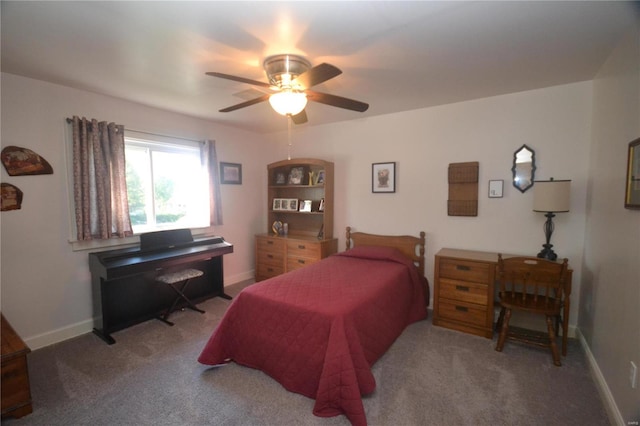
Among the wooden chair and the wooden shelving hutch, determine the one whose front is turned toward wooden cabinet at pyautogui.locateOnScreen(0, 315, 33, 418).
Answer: the wooden shelving hutch

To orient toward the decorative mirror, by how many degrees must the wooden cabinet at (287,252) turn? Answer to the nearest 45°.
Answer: approximately 90° to its left

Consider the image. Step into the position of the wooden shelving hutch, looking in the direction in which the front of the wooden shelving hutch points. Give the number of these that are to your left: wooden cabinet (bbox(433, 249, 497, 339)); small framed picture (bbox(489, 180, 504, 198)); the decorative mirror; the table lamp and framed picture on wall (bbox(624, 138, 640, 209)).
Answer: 5

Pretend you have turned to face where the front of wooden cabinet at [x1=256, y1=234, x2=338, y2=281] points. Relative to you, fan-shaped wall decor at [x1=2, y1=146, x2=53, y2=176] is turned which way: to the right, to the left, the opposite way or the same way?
to the left

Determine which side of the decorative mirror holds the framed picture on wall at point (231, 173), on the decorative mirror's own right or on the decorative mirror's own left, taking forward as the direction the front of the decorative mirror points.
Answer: on the decorative mirror's own right

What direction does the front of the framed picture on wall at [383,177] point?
toward the camera

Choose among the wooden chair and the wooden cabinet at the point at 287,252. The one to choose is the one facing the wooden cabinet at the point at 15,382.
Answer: the wooden cabinet at the point at 287,252

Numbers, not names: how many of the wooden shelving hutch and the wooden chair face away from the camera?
1

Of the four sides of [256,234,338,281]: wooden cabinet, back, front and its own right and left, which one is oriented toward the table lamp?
left

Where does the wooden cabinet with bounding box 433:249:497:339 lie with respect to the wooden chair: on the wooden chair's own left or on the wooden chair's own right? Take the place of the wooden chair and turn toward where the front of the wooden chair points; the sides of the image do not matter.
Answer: on the wooden chair's own left

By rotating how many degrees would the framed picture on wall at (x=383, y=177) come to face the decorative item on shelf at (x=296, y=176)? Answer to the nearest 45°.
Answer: approximately 90° to its right

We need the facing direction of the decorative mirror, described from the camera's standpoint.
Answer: facing the viewer

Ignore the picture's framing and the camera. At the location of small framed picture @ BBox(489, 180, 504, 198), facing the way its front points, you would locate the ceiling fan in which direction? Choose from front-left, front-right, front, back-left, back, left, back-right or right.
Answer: front-right
